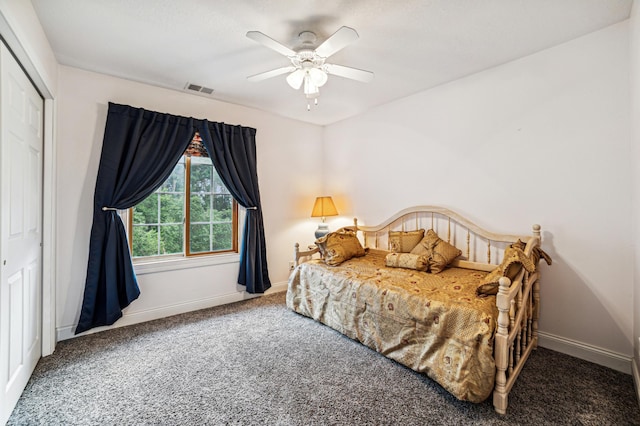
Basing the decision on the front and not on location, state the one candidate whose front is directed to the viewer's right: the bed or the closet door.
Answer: the closet door

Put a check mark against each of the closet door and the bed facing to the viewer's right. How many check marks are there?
1

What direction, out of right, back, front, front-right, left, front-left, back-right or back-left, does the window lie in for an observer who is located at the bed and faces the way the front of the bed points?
front-right

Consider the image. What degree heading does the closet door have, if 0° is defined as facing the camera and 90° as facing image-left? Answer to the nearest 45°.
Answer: approximately 270°

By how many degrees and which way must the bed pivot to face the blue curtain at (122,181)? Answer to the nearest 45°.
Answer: approximately 45° to its right
